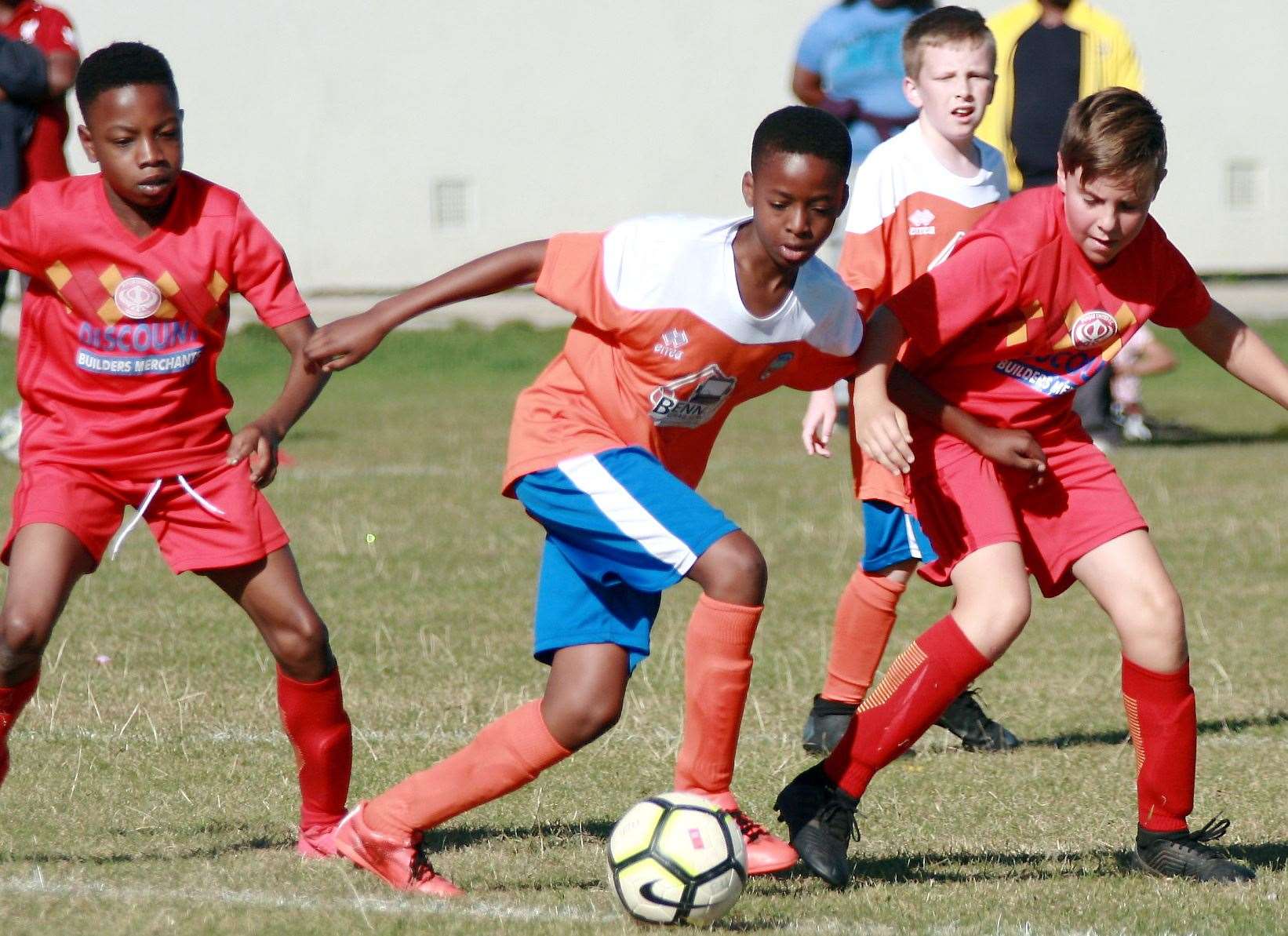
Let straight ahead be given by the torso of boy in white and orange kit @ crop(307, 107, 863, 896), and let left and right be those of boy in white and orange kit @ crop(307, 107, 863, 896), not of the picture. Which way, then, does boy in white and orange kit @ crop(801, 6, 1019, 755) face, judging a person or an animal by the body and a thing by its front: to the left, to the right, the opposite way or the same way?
the same way

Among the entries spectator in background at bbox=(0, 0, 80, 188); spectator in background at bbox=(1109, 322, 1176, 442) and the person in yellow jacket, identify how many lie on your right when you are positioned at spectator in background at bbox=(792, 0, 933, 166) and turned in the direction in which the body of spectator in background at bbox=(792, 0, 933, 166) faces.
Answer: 1

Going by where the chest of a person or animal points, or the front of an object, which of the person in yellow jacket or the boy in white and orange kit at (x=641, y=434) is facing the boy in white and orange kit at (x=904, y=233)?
the person in yellow jacket

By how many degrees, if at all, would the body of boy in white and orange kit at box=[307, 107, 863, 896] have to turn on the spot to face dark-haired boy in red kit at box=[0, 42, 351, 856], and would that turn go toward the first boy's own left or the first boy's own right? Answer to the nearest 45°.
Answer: approximately 135° to the first boy's own right

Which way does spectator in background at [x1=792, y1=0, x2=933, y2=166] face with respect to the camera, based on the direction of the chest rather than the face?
toward the camera

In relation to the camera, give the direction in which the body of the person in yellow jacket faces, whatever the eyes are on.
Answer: toward the camera

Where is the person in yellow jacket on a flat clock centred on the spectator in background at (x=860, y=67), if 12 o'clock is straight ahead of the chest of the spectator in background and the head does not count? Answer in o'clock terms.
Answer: The person in yellow jacket is roughly at 8 o'clock from the spectator in background.

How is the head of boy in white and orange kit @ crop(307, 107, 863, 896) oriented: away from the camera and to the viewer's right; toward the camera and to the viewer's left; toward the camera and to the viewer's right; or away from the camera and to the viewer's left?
toward the camera and to the viewer's right

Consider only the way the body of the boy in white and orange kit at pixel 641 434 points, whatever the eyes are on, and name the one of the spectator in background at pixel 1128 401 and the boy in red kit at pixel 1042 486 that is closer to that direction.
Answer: the boy in red kit

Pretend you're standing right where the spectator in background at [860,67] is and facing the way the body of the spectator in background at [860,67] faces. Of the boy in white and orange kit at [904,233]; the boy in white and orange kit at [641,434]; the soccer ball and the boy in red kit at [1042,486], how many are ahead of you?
4

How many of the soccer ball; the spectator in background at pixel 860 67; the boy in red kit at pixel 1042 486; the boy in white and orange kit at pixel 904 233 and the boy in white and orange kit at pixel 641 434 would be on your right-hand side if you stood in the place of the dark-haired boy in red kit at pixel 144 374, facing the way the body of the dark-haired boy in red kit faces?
0

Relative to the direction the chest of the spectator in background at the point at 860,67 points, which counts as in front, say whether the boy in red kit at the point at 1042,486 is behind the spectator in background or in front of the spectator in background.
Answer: in front

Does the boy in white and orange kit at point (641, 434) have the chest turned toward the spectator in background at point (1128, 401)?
no

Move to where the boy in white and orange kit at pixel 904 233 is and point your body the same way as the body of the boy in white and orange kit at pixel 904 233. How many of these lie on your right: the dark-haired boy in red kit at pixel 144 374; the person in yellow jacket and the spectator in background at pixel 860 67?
1

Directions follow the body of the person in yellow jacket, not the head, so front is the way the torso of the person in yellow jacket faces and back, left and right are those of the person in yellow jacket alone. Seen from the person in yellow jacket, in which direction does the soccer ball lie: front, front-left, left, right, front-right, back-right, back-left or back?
front

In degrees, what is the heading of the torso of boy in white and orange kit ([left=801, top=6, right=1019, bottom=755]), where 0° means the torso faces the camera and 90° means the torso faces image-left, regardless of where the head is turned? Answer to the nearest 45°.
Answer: approximately 315°

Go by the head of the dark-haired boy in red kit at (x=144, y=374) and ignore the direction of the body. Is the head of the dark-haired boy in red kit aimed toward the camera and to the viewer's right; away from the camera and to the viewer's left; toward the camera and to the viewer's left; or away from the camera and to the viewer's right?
toward the camera and to the viewer's right
